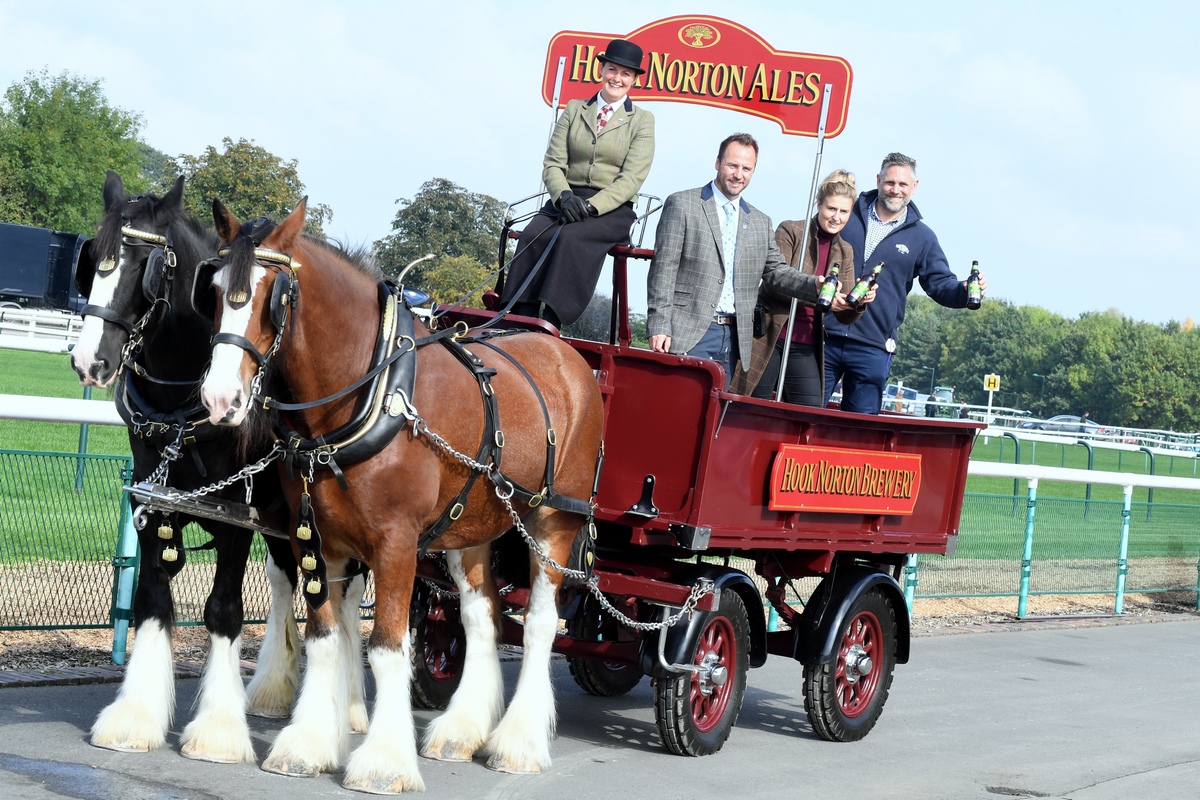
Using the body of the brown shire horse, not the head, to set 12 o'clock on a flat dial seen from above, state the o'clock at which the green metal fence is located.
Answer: The green metal fence is roughly at 4 o'clock from the brown shire horse.

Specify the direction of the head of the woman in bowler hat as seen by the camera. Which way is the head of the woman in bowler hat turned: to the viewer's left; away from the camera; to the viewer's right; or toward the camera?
toward the camera

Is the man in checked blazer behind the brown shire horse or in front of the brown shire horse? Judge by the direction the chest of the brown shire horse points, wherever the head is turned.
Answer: behind

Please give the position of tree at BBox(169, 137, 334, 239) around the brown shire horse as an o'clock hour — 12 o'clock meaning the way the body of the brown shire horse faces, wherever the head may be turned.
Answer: The tree is roughly at 4 o'clock from the brown shire horse.

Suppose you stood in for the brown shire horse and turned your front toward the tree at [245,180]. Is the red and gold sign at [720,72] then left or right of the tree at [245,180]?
right

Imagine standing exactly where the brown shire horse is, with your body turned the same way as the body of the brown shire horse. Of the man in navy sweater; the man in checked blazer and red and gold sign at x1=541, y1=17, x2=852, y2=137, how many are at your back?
3

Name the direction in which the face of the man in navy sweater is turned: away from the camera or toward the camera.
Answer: toward the camera

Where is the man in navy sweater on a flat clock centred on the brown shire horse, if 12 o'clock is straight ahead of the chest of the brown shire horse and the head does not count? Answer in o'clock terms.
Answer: The man in navy sweater is roughly at 6 o'clock from the brown shire horse.

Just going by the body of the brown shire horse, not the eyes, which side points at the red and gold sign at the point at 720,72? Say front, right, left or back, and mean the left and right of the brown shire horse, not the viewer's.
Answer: back
